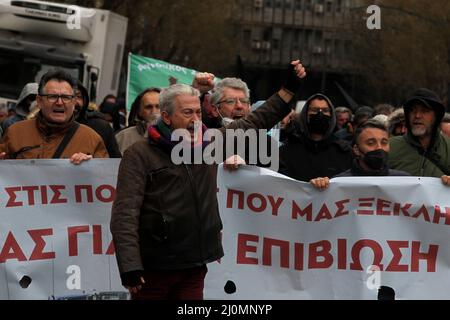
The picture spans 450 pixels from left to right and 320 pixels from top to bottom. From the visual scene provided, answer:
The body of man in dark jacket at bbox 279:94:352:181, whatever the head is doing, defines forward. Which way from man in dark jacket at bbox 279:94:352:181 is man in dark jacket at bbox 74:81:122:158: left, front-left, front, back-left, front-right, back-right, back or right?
right

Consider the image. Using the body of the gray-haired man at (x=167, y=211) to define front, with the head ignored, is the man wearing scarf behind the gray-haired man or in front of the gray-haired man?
behind

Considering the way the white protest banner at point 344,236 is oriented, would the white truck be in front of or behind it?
behind

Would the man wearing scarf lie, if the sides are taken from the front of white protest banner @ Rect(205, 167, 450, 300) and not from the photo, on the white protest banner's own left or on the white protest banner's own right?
on the white protest banner's own right

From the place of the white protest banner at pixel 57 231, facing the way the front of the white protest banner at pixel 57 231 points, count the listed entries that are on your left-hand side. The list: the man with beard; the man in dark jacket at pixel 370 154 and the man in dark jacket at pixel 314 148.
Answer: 3

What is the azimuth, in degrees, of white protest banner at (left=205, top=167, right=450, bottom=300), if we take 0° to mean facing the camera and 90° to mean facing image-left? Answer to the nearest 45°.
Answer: approximately 0°

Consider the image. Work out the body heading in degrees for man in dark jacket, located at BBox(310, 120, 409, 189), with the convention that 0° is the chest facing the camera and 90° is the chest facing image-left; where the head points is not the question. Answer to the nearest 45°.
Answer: approximately 0°

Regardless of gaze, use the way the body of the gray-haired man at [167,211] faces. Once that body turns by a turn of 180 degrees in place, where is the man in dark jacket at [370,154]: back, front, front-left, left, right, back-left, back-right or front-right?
right
